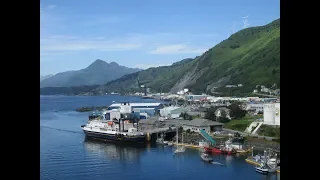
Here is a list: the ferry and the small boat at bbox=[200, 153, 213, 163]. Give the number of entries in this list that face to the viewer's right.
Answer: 0

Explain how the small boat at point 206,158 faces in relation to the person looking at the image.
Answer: facing away from the viewer and to the left of the viewer

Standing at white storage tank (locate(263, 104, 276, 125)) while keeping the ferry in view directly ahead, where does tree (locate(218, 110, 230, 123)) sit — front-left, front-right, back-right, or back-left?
front-right

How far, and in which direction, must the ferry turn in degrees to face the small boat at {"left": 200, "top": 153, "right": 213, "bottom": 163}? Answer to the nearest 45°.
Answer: approximately 180°

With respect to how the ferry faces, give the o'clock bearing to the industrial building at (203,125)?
The industrial building is roughly at 6 o'clock from the ferry.

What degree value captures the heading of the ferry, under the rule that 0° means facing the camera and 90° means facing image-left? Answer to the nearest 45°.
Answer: approximately 135°
